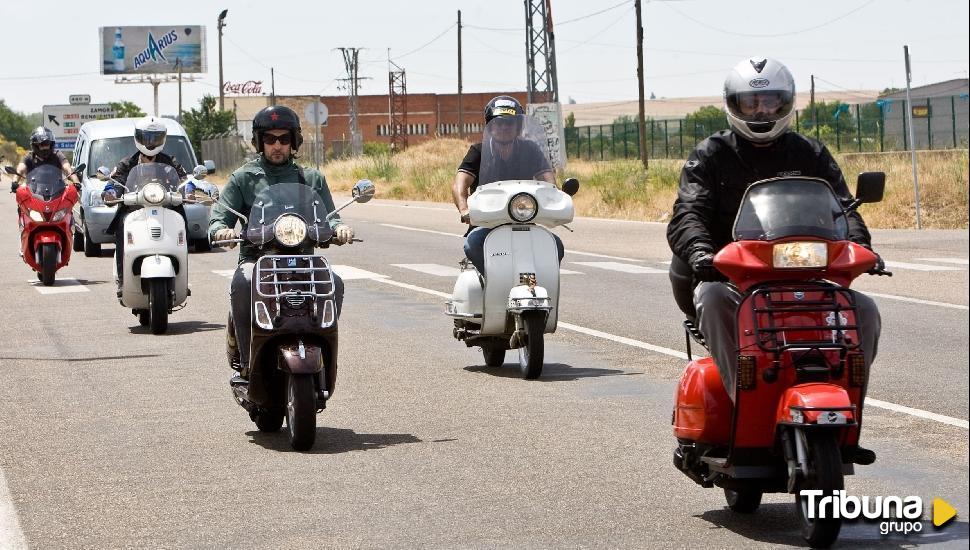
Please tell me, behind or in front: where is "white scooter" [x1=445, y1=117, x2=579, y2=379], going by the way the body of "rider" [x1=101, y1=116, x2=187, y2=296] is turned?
in front

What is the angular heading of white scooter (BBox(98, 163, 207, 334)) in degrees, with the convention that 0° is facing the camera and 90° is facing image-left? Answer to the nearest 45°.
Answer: approximately 0°

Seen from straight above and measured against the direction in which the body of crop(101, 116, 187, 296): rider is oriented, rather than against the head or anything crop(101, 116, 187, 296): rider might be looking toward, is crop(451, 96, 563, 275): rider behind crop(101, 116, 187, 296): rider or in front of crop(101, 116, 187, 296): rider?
in front

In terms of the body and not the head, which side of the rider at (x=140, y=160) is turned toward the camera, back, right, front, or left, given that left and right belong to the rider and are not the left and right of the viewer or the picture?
front

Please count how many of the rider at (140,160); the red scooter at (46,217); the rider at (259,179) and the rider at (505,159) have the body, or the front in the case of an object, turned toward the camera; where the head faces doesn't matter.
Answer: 4

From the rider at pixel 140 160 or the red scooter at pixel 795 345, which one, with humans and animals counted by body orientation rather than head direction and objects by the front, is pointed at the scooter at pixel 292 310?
the rider

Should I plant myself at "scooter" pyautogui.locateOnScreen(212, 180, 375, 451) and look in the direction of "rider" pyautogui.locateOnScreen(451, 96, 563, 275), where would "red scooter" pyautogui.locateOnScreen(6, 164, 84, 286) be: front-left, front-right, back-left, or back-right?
front-left

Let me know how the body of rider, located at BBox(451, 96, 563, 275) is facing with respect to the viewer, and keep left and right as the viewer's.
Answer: facing the viewer
